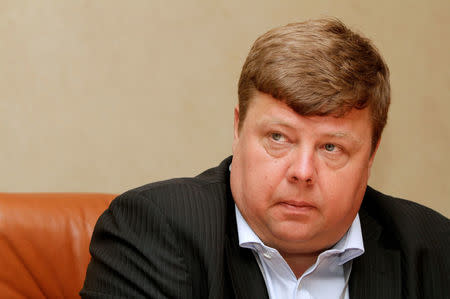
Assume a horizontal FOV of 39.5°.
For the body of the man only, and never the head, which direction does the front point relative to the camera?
toward the camera
